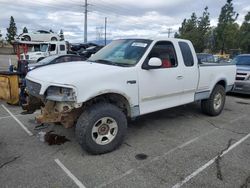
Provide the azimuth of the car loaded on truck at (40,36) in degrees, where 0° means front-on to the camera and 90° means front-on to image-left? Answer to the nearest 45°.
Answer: approximately 90°

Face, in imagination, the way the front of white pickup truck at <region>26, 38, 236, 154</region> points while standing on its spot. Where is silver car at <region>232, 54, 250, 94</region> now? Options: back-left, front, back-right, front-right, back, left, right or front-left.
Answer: back

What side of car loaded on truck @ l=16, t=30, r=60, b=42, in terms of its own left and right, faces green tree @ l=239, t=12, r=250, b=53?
back

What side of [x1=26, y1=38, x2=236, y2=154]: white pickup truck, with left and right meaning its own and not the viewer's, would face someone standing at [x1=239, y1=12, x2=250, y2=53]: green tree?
back

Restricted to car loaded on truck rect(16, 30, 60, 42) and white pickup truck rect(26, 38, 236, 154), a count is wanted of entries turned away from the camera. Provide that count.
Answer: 0

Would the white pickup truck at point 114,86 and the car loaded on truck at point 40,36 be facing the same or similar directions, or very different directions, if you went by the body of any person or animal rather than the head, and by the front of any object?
same or similar directions

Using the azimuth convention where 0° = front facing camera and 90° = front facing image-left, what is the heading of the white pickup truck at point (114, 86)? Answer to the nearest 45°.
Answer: approximately 45°

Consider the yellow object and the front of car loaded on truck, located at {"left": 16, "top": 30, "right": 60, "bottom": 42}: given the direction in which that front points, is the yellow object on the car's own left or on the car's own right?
on the car's own left

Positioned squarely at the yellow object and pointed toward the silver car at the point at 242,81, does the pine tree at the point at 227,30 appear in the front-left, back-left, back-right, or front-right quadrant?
front-left

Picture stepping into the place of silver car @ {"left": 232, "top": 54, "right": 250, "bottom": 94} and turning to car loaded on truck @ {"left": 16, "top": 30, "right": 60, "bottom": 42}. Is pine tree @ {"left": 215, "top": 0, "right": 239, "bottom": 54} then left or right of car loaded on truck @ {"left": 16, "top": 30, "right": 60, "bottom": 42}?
right

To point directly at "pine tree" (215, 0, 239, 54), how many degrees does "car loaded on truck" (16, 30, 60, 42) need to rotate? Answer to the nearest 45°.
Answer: approximately 180°

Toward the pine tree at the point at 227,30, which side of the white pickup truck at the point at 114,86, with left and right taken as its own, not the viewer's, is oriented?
back
